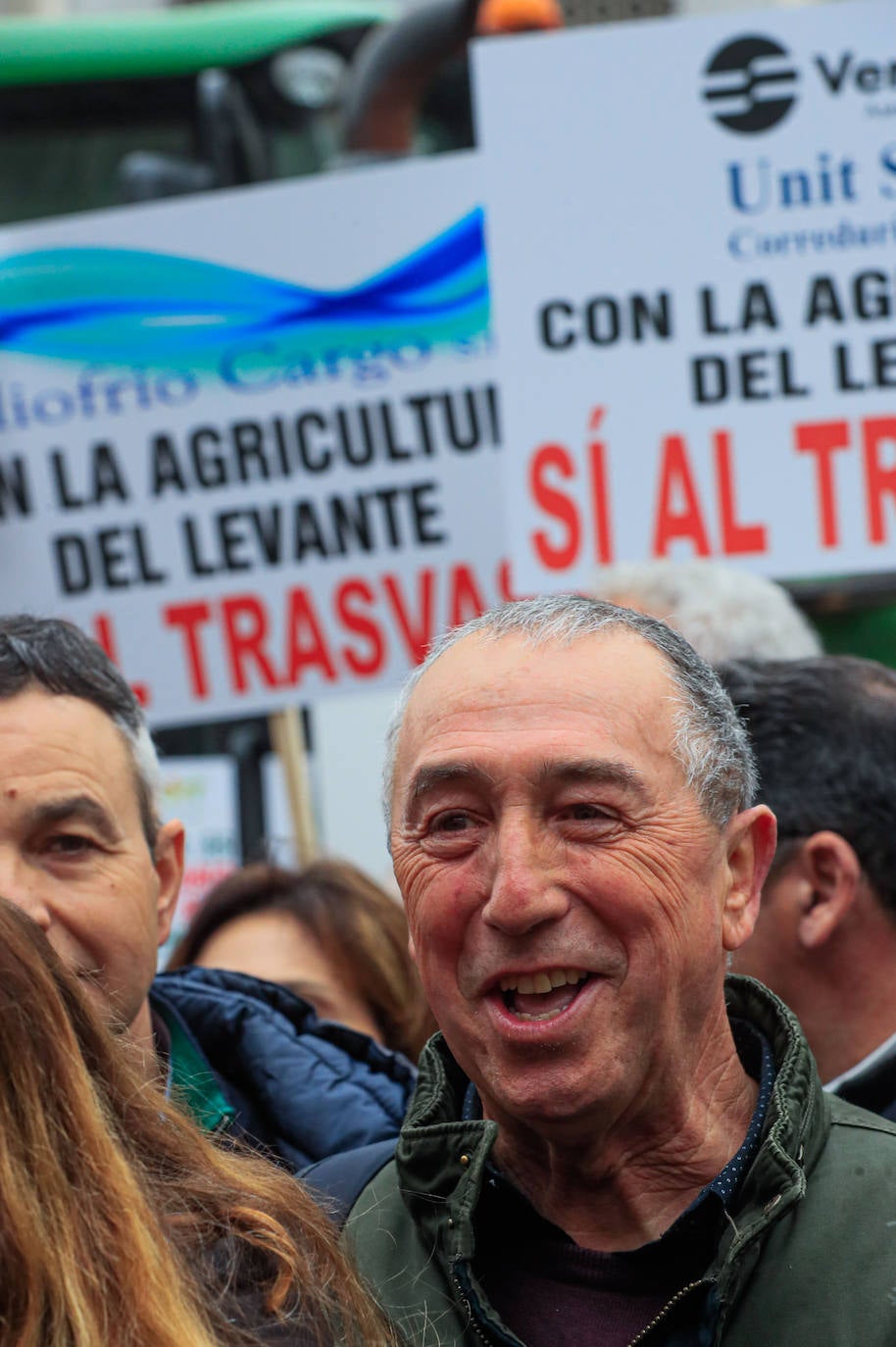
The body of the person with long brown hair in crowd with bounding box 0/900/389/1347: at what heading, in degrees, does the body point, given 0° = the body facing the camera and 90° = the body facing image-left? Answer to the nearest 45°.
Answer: approximately 180°

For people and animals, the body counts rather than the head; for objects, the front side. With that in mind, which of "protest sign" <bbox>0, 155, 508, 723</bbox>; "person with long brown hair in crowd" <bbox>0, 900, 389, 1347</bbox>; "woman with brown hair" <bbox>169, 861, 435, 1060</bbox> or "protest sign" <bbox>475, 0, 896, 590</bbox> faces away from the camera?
the person with long brown hair in crowd

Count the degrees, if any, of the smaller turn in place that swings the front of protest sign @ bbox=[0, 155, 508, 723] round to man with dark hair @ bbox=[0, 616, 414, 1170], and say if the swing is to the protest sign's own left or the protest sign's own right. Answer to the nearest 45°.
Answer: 0° — it already faces them

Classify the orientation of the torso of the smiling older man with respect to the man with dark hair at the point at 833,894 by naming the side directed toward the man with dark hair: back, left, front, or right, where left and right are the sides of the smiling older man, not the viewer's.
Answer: back

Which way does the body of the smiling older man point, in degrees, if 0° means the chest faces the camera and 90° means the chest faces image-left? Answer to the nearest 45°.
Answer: approximately 45°

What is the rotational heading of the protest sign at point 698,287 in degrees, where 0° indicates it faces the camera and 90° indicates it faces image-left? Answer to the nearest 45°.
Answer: approximately 0°

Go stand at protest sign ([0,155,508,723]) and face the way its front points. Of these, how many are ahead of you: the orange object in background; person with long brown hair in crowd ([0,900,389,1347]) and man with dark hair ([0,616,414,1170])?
2

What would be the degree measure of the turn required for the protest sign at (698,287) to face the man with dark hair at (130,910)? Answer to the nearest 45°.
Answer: approximately 45° to its right

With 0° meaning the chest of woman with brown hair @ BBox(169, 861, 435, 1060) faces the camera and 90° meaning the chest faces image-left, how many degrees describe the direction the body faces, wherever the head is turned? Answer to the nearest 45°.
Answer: approximately 45°
